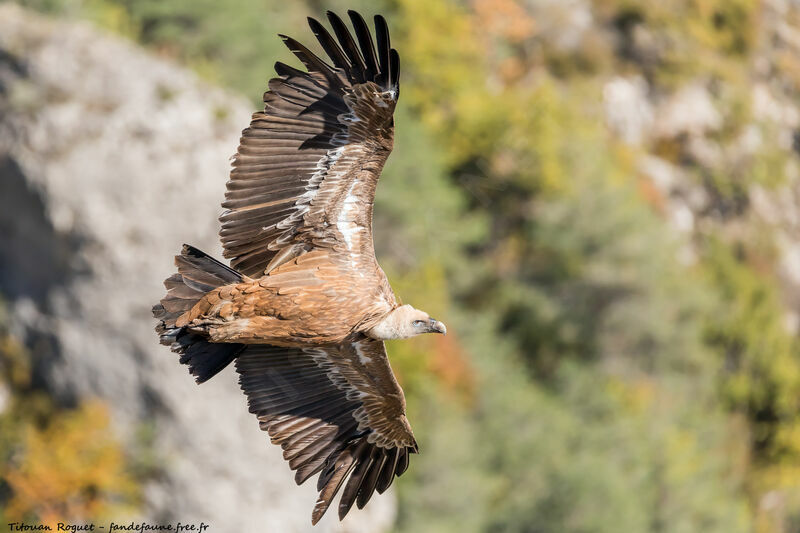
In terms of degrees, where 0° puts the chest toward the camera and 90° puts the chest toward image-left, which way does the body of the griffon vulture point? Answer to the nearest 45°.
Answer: approximately 270°
